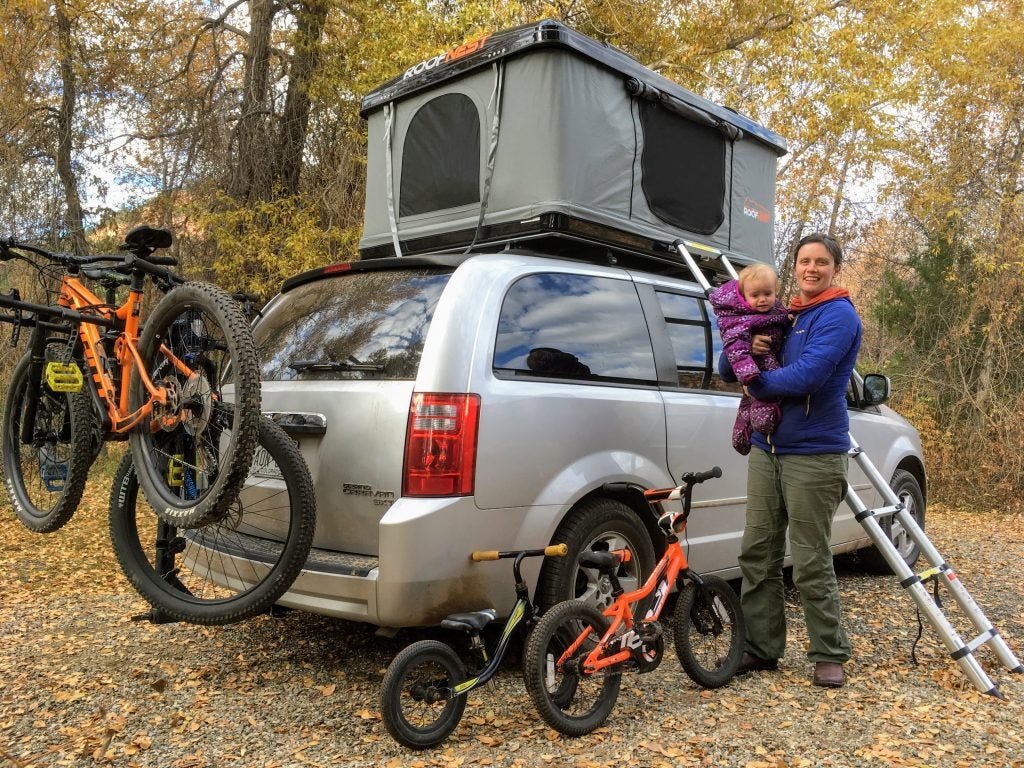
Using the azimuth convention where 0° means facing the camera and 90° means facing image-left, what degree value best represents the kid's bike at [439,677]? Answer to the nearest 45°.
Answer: approximately 225°

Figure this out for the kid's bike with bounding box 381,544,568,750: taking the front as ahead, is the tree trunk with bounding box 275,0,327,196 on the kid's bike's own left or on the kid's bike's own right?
on the kid's bike's own left

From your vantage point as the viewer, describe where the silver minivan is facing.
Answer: facing away from the viewer and to the right of the viewer

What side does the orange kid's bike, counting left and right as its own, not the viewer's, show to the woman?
front

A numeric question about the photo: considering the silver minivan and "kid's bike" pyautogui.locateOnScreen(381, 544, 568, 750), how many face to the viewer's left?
0

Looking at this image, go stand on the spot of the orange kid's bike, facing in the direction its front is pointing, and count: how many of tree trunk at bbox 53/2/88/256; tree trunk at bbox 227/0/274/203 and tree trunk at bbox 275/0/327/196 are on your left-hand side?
3

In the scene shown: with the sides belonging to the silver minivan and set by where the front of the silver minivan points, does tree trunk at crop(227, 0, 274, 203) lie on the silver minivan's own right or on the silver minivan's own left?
on the silver minivan's own left

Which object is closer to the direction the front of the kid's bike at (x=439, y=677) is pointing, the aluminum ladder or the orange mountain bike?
the aluminum ladder

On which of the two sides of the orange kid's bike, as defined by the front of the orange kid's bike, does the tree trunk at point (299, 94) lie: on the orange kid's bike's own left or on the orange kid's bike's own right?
on the orange kid's bike's own left

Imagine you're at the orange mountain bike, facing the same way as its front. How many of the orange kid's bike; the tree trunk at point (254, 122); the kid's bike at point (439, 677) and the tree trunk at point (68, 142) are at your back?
2

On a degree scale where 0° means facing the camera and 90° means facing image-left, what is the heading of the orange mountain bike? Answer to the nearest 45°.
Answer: approximately 135°

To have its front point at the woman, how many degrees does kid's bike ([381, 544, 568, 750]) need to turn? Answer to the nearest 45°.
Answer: approximately 45° to its right

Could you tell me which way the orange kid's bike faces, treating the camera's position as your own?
facing away from the viewer and to the right of the viewer

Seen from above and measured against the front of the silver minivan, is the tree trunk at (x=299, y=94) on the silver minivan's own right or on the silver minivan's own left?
on the silver minivan's own left
